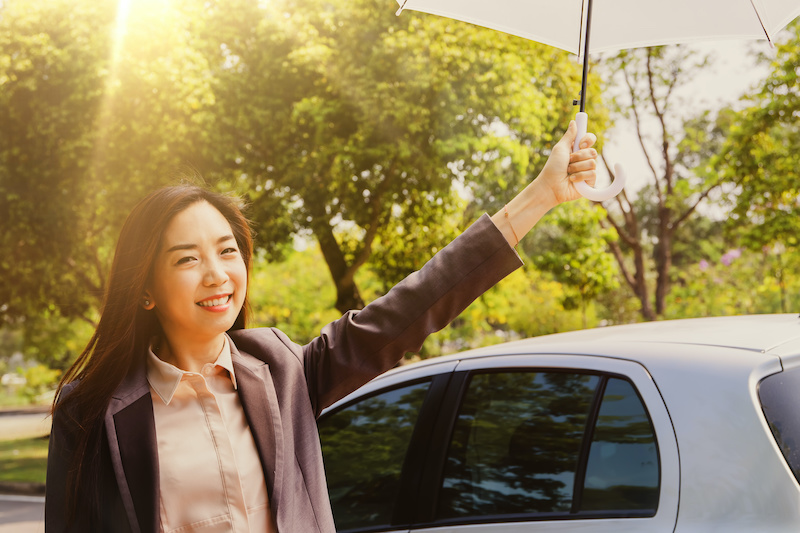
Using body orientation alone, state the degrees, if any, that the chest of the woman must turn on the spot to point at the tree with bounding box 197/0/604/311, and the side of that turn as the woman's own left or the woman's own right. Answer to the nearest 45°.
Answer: approximately 135° to the woman's own left

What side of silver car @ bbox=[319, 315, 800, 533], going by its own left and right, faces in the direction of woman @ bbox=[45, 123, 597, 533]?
left

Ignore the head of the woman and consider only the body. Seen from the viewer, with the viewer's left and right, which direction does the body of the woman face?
facing the viewer and to the right of the viewer

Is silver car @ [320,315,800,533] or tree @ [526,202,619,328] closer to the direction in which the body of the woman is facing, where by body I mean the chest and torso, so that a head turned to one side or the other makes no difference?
the silver car

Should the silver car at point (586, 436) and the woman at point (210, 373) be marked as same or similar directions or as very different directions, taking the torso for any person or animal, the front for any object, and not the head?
very different directions

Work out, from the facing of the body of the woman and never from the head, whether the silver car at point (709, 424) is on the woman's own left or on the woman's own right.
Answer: on the woman's own left

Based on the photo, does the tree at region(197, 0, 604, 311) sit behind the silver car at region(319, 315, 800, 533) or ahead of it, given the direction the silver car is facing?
ahead

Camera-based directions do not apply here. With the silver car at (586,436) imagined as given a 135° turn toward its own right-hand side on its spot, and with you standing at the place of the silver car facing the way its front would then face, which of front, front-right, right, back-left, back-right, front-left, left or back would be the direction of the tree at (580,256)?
left

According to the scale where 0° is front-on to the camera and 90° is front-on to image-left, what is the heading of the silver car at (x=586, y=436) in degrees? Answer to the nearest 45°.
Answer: approximately 135°
